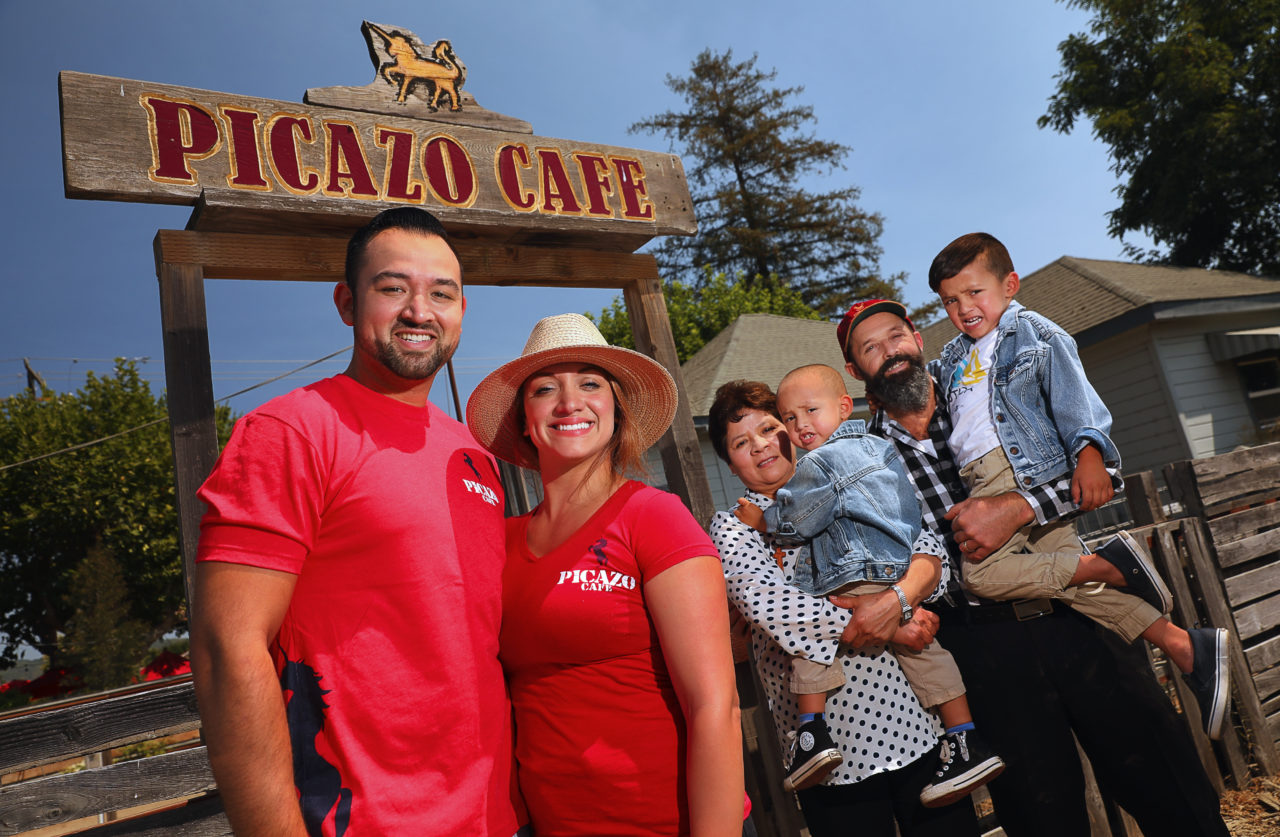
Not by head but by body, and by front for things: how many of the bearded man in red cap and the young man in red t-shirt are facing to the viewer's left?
0

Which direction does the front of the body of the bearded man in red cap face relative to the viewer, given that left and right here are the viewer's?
facing the viewer

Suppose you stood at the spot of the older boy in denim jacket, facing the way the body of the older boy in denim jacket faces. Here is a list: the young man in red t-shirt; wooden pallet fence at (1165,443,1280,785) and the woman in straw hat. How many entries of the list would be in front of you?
2

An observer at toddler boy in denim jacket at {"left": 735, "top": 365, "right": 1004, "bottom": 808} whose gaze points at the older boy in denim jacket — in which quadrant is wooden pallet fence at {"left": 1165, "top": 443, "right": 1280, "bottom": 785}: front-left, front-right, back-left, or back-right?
front-left

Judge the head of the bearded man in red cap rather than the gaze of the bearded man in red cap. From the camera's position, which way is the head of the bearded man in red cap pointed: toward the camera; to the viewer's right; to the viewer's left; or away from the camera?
toward the camera

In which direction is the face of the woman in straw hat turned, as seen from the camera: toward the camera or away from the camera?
toward the camera

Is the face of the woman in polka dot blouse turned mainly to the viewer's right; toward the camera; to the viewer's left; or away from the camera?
toward the camera

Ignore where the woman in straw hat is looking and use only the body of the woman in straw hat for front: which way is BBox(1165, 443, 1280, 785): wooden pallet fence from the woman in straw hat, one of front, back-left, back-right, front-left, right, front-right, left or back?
back

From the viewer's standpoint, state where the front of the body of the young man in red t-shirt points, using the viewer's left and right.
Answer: facing the viewer and to the right of the viewer

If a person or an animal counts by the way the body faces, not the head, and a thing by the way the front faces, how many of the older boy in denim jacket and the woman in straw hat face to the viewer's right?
0
